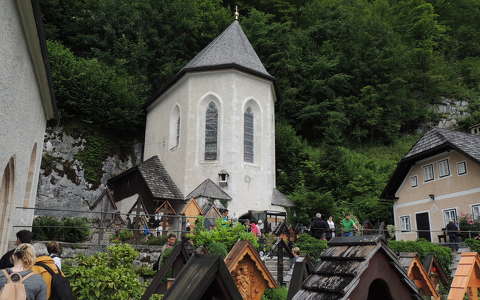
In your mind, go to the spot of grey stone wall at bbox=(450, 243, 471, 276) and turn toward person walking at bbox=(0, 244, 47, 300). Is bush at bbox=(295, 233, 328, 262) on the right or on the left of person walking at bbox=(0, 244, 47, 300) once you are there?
right

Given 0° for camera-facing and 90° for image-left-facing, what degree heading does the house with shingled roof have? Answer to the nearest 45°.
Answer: approximately 45°

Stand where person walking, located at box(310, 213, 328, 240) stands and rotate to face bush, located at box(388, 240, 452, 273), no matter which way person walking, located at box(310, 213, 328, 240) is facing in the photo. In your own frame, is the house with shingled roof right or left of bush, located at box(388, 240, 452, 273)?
left

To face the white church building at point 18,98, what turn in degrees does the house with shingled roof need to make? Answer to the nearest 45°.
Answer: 0° — it already faces it
